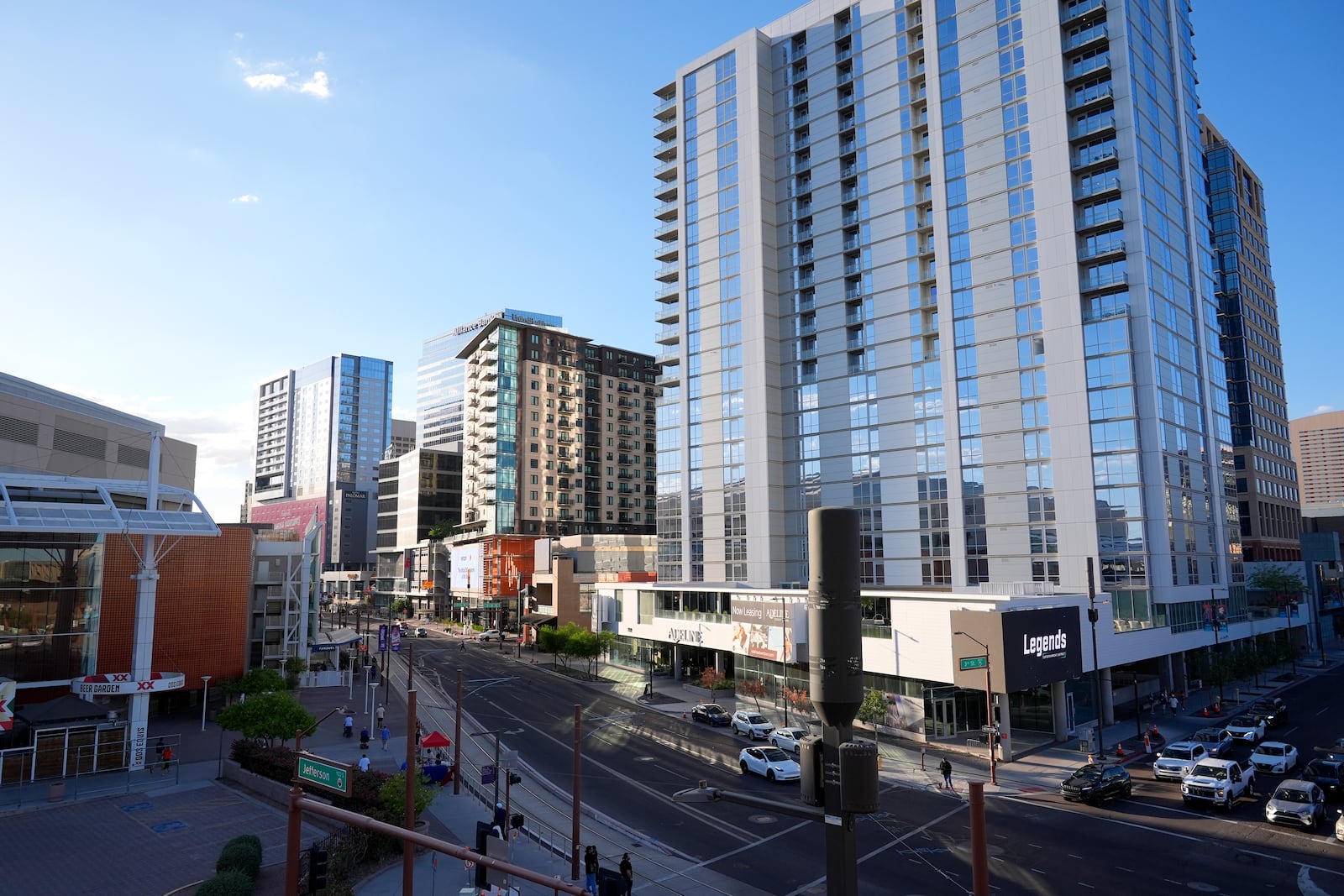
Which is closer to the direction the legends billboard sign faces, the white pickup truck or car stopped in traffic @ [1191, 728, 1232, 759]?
the white pickup truck

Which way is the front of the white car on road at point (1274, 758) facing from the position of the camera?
facing the viewer and to the left of the viewer

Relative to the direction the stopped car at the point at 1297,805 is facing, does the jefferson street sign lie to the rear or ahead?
ahead

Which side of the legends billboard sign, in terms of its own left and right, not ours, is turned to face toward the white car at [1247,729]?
left

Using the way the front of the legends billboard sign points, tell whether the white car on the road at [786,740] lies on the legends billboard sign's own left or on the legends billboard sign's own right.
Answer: on the legends billboard sign's own right

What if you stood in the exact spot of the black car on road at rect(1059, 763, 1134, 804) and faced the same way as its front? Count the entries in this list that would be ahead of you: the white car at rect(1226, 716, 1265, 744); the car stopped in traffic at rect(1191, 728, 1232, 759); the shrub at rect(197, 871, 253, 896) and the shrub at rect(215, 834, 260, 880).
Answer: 2

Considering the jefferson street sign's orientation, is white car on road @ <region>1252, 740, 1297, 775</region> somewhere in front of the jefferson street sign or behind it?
behind

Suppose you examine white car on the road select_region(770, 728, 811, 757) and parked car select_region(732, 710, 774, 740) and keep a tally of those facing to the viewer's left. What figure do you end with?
0

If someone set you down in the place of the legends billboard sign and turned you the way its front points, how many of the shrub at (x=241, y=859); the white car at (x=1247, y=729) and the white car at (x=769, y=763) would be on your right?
2

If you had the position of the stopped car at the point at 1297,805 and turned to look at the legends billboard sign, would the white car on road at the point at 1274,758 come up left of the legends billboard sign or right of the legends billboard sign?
right

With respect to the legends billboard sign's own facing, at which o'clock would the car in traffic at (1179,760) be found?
The car in traffic is roughly at 12 o'clock from the legends billboard sign.
